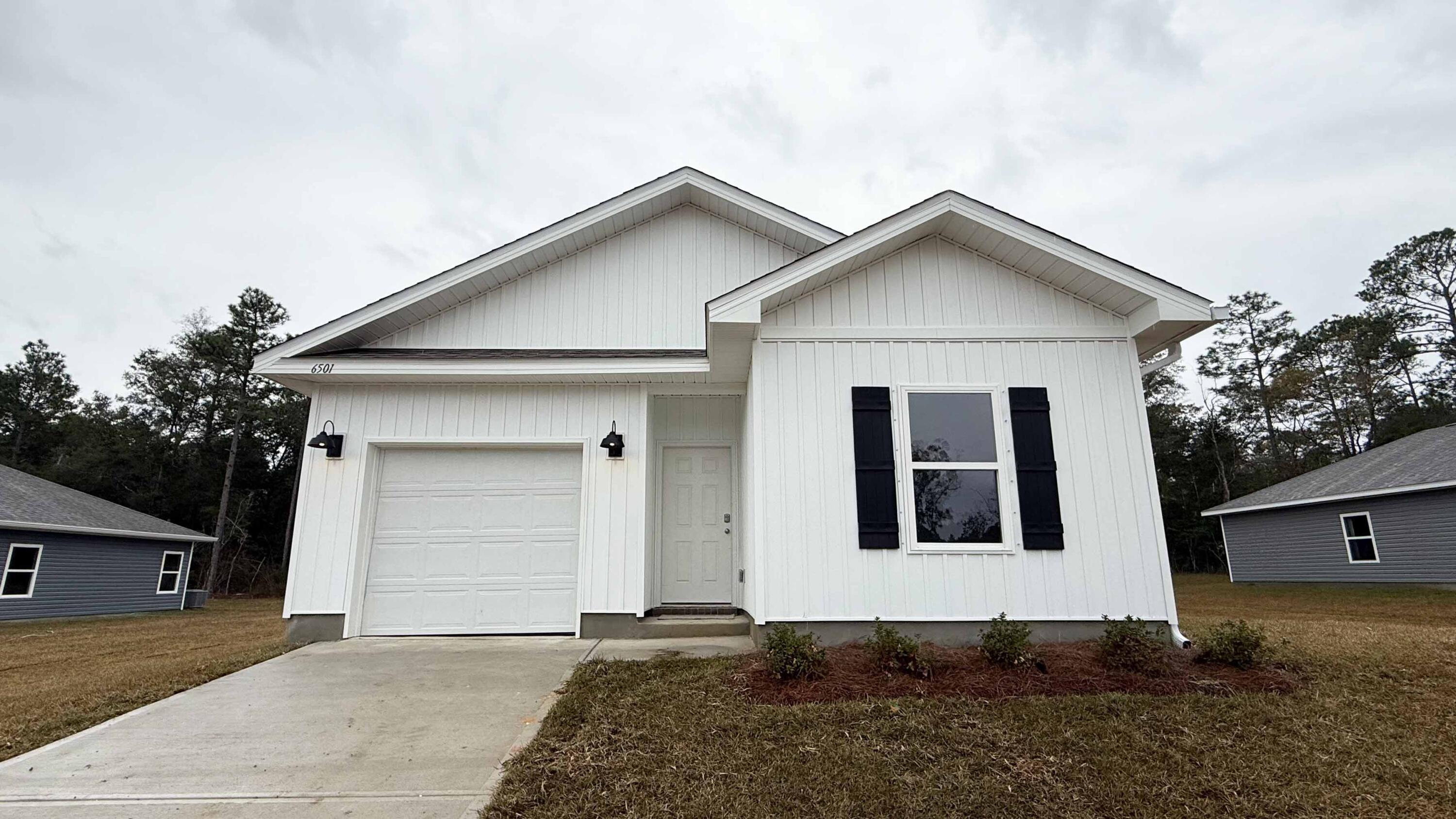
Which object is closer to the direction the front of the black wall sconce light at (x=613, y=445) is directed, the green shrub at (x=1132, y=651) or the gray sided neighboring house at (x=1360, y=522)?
the green shrub

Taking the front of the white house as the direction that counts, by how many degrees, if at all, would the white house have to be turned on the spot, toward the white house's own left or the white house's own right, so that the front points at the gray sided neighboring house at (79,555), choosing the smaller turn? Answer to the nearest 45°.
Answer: approximately 135° to the white house's own right

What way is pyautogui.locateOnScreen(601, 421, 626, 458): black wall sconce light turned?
toward the camera

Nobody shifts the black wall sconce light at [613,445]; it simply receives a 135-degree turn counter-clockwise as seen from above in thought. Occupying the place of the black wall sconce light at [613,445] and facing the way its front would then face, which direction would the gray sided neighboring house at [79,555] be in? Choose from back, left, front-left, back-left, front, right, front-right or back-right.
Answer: left

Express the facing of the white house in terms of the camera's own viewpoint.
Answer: facing the viewer

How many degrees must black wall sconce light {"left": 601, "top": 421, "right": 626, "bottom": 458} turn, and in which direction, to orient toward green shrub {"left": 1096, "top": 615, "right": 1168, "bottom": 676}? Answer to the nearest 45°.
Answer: approximately 45° to its left

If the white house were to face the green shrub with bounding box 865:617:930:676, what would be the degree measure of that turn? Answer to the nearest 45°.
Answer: approximately 45° to its left

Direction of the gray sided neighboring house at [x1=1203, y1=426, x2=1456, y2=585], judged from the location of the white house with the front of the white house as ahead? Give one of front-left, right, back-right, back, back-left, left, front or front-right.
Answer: back-left

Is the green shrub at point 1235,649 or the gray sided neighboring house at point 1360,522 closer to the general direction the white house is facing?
the green shrub

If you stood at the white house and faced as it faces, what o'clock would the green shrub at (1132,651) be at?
The green shrub is roughly at 10 o'clock from the white house.
